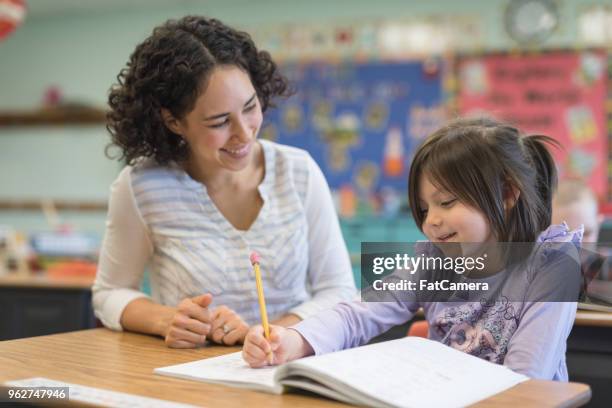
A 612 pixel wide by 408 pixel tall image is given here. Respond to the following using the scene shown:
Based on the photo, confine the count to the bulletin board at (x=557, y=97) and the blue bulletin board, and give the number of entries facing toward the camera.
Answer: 2

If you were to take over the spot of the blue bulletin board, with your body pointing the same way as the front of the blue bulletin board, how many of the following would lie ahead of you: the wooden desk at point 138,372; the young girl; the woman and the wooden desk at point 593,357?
4

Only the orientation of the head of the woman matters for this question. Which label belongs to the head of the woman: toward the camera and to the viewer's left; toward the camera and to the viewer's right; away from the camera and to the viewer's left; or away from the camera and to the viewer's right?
toward the camera and to the viewer's right

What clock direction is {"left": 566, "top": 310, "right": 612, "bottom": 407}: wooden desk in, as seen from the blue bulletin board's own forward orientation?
The wooden desk is roughly at 12 o'clock from the blue bulletin board.

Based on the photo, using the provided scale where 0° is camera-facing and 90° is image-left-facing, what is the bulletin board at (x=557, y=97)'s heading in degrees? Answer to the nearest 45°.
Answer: approximately 0°

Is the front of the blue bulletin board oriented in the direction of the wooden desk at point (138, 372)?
yes

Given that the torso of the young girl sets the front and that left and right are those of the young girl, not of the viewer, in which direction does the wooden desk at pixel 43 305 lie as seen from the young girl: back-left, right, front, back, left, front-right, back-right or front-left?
right

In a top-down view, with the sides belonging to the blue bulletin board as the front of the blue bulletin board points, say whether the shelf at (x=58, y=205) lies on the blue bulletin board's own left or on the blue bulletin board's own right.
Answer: on the blue bulletin board's own right

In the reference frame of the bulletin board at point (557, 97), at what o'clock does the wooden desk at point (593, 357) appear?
The wooden desk is roughly at 12 o'clock from the bulletin board.

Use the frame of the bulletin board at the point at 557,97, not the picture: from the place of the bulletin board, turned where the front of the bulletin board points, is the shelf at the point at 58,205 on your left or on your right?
on your right

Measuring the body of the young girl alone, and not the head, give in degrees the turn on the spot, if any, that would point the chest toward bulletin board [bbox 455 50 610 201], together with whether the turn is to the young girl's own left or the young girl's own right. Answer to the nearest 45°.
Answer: approximately 135° to the young girl's own right

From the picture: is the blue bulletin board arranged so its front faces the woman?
yes
